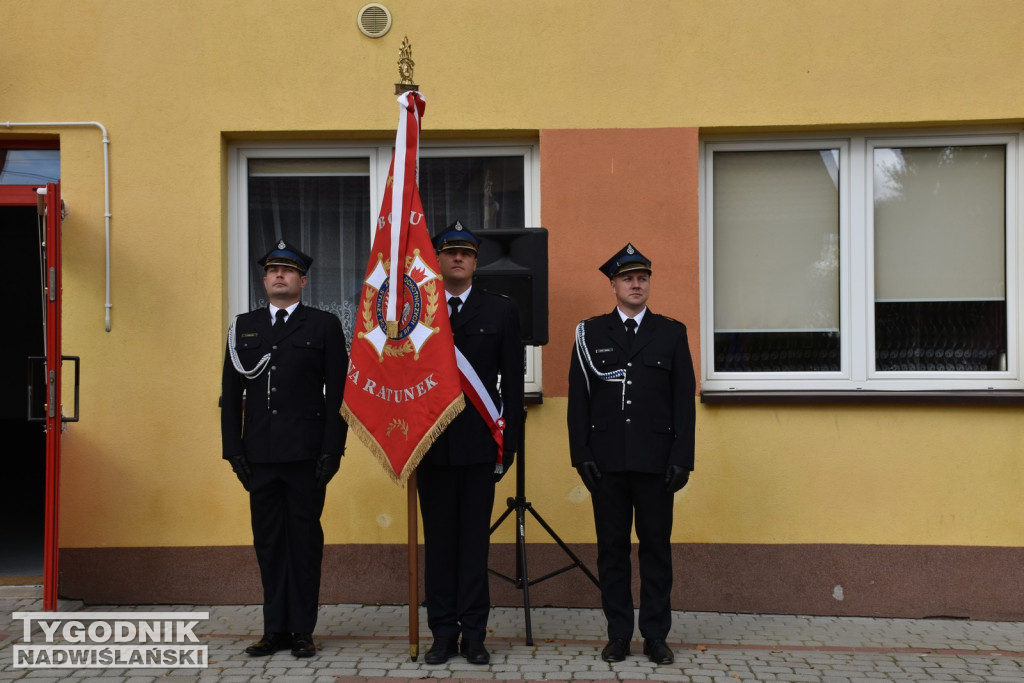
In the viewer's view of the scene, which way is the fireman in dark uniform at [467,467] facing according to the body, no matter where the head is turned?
toward the camera

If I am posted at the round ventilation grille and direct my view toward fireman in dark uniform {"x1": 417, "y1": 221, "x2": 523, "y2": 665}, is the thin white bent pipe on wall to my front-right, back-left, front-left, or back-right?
back-right

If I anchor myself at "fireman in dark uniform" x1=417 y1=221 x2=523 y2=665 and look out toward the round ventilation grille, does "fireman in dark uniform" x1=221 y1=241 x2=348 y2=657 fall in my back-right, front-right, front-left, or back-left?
front-left

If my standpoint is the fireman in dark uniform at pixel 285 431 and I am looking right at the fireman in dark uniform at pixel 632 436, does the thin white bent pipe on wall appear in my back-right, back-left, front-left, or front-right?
back-left

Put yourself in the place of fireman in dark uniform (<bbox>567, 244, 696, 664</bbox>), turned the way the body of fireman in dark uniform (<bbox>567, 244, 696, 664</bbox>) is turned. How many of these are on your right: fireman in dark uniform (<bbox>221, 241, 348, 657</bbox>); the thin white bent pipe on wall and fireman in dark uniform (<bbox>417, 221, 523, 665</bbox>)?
3

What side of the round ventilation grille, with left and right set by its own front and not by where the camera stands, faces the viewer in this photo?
front

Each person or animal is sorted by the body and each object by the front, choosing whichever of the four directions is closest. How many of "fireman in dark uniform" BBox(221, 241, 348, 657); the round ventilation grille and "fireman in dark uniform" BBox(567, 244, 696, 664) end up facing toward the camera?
3

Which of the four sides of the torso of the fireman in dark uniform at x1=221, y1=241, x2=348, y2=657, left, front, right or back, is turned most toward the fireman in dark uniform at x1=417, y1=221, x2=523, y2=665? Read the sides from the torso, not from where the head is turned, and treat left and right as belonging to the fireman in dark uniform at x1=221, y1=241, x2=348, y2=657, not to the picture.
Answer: left

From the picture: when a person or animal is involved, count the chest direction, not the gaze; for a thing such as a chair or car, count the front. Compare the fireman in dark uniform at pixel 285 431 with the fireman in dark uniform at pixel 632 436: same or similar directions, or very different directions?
same or similar directions

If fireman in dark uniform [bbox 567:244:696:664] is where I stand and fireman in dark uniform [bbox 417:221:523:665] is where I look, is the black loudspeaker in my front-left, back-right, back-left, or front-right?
front-right

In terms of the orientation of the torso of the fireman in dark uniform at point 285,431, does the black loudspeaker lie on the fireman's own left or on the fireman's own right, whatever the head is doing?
on the fireman's own left

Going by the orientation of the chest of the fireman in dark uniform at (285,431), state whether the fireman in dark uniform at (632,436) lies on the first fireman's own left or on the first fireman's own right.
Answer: on the first fireman's own left

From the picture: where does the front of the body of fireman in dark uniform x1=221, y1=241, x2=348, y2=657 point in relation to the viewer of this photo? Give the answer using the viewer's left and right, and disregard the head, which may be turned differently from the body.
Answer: facing the viewer
